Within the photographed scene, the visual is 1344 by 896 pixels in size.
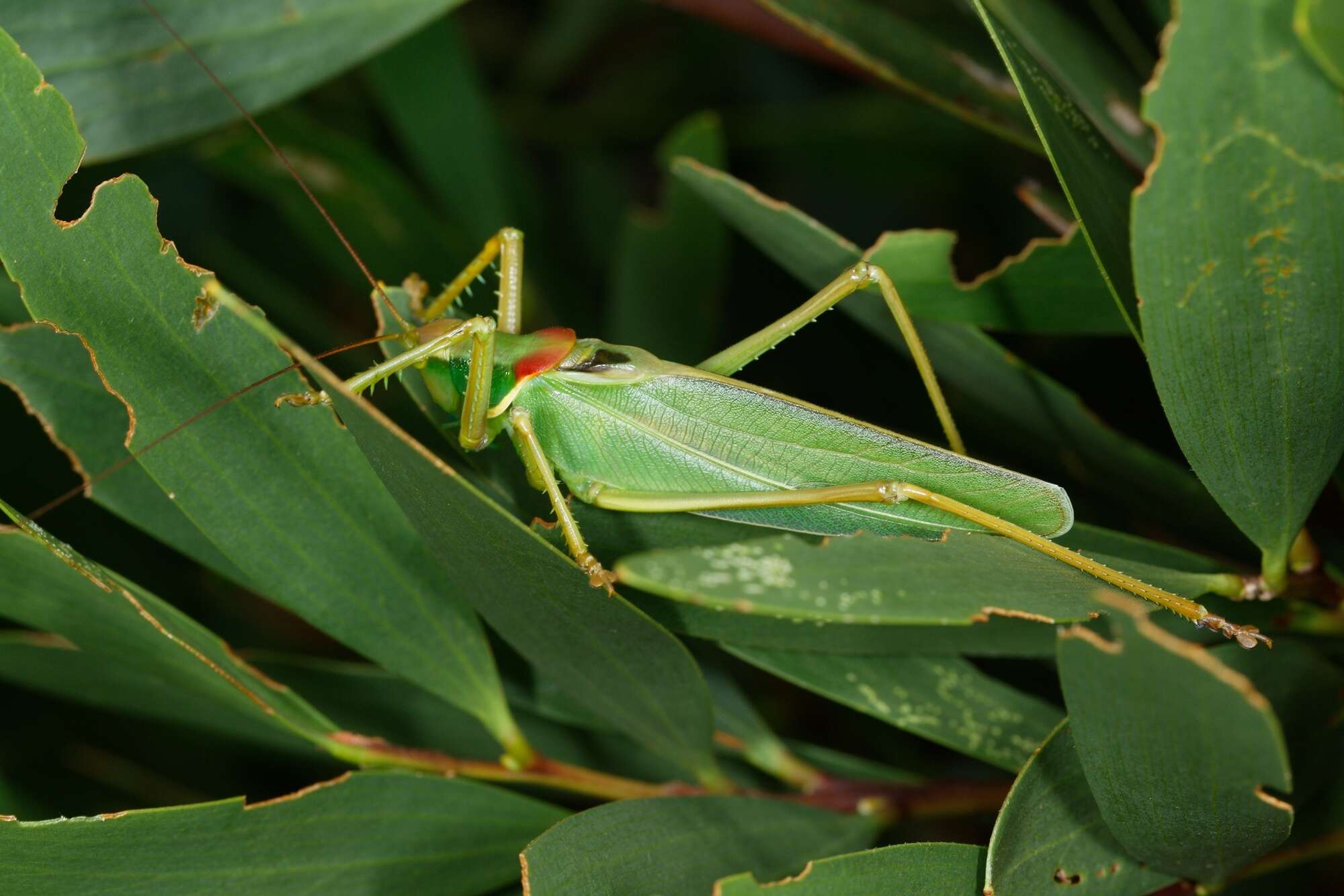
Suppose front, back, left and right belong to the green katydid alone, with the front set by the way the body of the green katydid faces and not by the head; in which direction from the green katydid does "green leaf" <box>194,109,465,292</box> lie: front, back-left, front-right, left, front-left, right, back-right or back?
front-right

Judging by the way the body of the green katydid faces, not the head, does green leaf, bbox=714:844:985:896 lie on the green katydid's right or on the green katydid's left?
on the green katydid's left

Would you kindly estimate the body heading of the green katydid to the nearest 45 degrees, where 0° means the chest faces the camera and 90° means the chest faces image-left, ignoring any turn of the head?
approximately 90°
